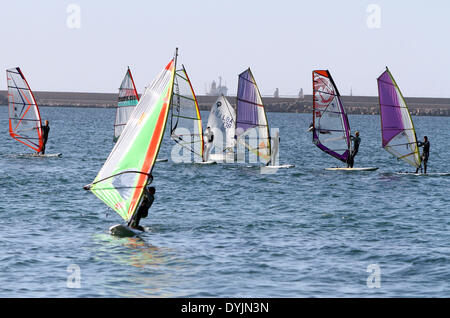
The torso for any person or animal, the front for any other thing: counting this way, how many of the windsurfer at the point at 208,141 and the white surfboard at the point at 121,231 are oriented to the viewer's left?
1

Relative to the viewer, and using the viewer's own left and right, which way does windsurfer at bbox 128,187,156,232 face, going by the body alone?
facing to the left of the viewer
